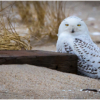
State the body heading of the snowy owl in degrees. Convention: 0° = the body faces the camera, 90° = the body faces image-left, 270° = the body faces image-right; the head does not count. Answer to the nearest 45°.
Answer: approximately 45°
